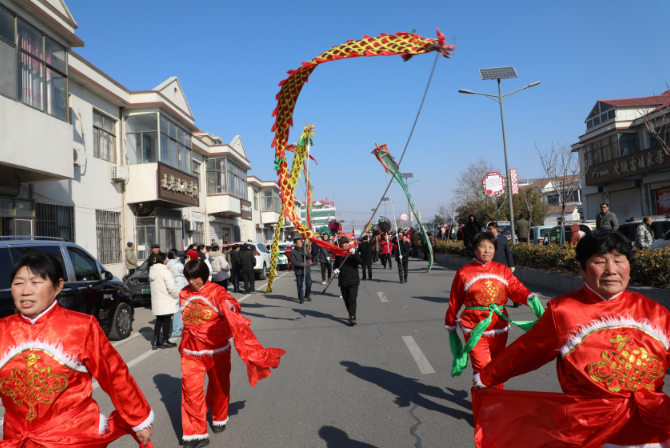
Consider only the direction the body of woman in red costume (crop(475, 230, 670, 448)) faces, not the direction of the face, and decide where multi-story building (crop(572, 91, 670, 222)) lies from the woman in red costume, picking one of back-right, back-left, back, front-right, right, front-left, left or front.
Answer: back

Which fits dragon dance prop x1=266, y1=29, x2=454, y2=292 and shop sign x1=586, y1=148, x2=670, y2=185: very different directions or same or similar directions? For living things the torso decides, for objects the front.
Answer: very different directions

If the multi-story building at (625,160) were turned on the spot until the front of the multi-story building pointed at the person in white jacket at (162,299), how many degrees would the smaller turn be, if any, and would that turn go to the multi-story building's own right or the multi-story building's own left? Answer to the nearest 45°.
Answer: approximately 45° to the multi-story building's own left

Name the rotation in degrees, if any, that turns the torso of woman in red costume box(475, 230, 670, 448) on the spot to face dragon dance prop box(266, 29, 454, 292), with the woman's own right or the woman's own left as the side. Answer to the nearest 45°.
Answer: approximately 135° to the woman's own right

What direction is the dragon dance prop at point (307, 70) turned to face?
to the viewer's right

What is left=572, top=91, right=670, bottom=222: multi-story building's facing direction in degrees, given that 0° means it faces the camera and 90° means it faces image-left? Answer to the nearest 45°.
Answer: approximately 45°

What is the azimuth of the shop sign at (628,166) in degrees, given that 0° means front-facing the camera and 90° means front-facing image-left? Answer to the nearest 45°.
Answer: approximately 45°
